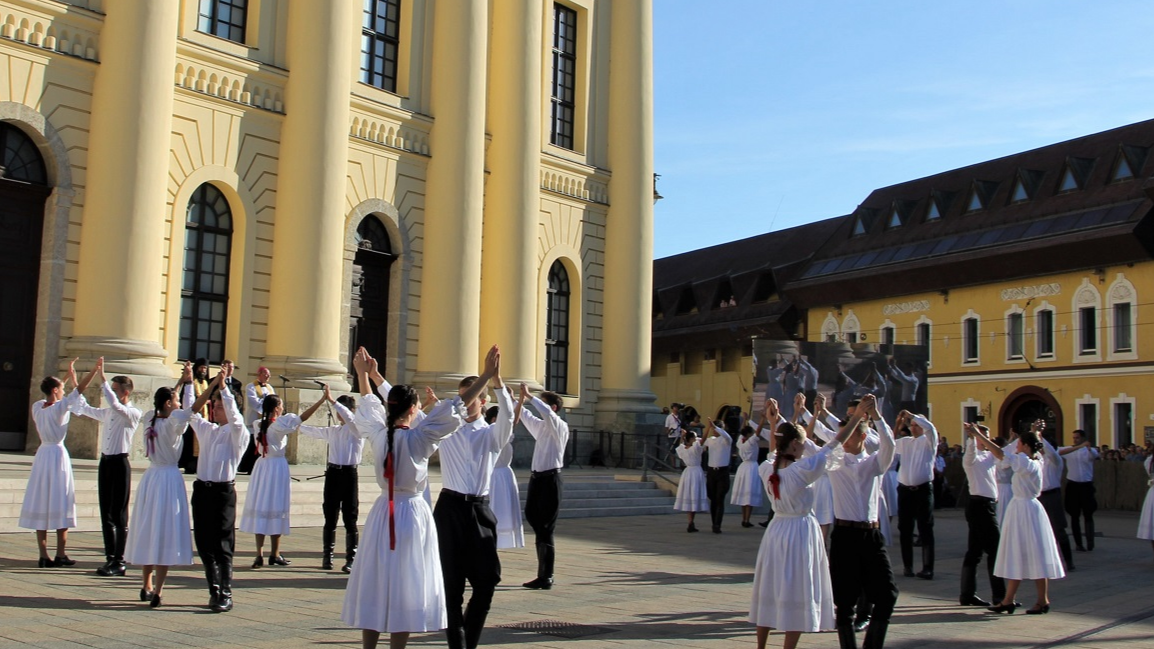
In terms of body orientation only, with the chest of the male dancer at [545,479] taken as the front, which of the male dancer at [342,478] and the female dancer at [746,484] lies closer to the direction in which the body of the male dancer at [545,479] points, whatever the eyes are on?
the male dancer

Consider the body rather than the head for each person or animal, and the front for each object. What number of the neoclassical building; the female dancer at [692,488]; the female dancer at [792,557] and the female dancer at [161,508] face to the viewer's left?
0

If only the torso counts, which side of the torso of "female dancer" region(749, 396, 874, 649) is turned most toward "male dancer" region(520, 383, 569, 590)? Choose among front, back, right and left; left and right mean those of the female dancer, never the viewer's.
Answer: left

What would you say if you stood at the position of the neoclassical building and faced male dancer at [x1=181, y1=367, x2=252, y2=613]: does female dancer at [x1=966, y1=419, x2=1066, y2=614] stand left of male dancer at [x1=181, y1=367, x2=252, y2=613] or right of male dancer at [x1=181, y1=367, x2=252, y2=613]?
left

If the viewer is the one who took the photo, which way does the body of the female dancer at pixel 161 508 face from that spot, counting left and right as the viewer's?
facing away from the viewer and to the right of the viewer

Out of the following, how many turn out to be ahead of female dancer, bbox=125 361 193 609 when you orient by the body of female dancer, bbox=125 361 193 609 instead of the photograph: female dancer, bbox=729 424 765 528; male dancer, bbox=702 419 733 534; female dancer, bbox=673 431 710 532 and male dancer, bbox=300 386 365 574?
4

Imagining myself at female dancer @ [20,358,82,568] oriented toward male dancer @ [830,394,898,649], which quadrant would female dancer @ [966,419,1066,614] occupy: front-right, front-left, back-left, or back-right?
front-left

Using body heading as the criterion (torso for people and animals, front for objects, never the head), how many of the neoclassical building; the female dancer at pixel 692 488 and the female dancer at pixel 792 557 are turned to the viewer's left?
0

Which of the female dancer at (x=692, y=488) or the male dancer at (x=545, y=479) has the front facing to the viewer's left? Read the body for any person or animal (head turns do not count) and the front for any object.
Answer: the male dancer

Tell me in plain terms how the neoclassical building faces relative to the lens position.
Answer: facing the viewer and to the right of the viewer

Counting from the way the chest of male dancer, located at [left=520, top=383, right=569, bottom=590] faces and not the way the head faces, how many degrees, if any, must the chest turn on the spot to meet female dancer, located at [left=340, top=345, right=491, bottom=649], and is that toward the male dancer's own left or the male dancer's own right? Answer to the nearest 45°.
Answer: approximately 90° to the male dancer's own left

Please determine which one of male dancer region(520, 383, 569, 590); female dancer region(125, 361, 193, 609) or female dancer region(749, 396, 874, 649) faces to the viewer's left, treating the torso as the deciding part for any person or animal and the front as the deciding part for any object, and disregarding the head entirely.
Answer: the male dancer

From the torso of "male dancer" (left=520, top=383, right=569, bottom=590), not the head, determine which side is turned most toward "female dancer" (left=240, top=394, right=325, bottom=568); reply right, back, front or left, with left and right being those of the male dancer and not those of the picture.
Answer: front

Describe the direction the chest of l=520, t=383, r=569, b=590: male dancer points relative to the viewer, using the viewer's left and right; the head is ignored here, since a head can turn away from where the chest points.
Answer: facing to the left of the viewer

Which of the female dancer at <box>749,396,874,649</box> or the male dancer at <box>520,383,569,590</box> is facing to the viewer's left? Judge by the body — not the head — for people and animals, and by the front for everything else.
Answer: the male dancer
